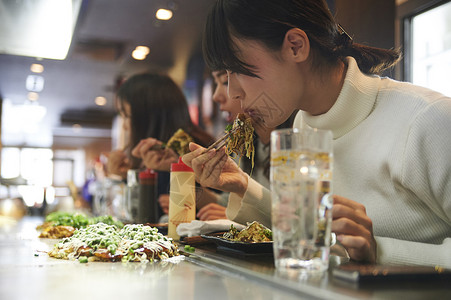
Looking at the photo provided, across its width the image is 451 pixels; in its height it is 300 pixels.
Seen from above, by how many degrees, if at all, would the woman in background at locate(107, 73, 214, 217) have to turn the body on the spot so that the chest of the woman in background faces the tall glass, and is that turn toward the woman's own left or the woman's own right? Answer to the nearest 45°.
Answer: approximately 90° to the woman's own left

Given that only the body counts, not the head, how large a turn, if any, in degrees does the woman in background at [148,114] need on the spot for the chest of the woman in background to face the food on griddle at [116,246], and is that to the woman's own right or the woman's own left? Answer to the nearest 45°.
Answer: approximately 90° to the woman's own left

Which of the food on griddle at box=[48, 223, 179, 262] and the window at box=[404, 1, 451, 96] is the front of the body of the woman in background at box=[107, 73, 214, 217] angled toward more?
the food on griddle

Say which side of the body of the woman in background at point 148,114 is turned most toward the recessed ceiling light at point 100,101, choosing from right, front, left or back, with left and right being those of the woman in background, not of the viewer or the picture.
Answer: right

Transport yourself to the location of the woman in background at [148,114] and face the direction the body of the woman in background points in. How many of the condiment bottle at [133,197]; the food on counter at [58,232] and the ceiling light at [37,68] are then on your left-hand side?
2

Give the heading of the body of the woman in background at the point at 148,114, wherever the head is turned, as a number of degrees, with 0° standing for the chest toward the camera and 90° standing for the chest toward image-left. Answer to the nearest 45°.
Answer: approximately 90°

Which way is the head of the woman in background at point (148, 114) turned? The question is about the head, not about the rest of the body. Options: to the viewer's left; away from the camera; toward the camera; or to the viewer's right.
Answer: to the viewer's left

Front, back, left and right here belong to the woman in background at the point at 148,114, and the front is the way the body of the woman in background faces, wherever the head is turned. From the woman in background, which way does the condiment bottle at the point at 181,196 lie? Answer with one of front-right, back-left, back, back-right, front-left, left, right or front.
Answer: left
